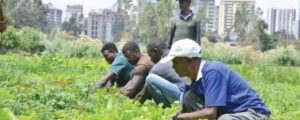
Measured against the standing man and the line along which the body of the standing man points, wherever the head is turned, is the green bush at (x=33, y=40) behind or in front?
behind

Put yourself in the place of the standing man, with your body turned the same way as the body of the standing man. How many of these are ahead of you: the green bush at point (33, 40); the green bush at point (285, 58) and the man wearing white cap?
1

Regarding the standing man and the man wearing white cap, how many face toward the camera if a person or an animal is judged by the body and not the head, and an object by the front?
1

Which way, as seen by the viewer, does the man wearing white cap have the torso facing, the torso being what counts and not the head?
to the viewer's left

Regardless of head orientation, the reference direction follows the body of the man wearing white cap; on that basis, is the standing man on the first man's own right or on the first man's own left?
on the first man's own right

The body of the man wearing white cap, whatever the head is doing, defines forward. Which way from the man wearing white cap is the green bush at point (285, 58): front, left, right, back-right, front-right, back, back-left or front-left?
right

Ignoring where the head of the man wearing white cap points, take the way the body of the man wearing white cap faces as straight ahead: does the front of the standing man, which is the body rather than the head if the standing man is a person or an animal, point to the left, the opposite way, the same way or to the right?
to the left

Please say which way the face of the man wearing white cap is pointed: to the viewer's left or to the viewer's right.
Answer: to the viewer's left
